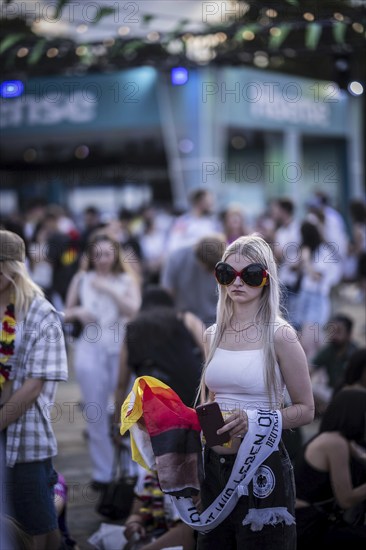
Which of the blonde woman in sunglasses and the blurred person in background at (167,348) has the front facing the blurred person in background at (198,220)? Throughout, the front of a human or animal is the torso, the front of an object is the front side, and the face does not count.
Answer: the blurred person in background at (167,348)

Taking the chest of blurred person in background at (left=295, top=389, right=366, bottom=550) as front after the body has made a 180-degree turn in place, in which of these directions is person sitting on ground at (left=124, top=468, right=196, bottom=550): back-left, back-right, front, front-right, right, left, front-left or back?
front-right

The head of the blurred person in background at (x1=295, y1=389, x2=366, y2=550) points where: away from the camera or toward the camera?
away from the camera

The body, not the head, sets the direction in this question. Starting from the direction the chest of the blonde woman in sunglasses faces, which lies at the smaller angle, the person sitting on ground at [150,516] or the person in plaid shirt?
the person in plaid shirt

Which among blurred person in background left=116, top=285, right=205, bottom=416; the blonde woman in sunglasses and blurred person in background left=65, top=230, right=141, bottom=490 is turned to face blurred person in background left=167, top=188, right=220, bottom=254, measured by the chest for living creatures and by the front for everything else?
blurred person in background left=116, top=285, right=205, bottom=416

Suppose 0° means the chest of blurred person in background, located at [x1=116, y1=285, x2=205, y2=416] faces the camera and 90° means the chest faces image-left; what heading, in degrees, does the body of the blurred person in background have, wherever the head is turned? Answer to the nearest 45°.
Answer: approximately 180°

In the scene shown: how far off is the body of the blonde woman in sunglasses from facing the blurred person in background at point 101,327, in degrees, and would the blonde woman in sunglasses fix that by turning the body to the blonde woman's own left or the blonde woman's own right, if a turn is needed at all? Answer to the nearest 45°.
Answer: approximately 135° to the blonde woman's own right

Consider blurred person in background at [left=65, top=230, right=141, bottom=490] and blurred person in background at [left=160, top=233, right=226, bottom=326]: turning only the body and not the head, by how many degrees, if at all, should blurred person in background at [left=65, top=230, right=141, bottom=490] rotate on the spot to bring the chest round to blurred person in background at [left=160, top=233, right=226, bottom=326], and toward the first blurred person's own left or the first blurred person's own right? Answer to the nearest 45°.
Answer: approximately 135° to the first blurred person's own left

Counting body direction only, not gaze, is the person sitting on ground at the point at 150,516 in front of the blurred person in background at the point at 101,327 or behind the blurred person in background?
in front

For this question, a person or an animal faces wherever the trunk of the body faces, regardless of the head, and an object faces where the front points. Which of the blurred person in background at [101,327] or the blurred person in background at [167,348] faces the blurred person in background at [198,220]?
the blurred person in background at [167,348]

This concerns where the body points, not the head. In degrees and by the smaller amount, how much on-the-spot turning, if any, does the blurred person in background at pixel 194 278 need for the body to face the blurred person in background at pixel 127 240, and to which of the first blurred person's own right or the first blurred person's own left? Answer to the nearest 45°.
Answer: approximately 45° to the first blurred person's own left

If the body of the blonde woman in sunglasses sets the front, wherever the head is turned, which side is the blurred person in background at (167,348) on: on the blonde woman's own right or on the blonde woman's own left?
on the blonde woman's own right

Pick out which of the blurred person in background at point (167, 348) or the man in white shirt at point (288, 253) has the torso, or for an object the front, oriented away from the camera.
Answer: the blurred person in background

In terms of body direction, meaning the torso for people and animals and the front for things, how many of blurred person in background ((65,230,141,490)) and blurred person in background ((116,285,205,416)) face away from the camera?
1

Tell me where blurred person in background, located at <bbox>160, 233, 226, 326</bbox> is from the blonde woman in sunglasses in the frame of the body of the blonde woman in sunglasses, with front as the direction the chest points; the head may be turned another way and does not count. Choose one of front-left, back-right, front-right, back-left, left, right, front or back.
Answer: back-right

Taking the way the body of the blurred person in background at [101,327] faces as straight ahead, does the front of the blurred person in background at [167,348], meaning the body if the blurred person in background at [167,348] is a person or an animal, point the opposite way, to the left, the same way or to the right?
the opposite way

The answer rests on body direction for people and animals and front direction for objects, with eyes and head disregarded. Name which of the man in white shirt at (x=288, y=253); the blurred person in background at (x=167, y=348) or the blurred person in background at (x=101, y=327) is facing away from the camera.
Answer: the blurred person in background at (x=167, y=348)
